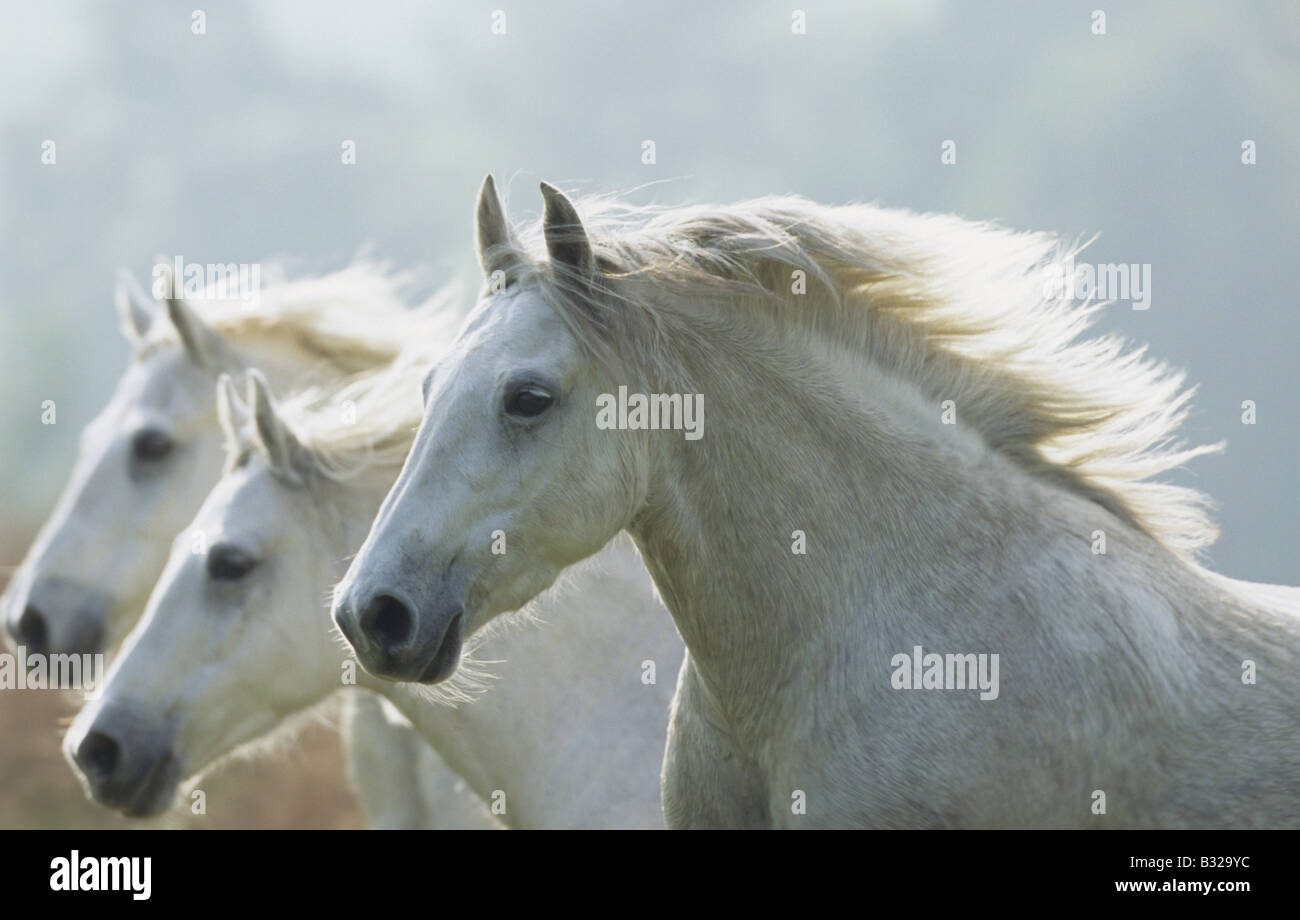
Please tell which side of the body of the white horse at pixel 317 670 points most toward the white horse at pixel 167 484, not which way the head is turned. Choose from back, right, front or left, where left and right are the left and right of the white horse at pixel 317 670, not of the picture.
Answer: right

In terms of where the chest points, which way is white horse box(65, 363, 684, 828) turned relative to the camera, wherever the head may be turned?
to the viewer's left

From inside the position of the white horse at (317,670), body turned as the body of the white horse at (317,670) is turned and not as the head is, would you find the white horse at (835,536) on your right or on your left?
on your left
